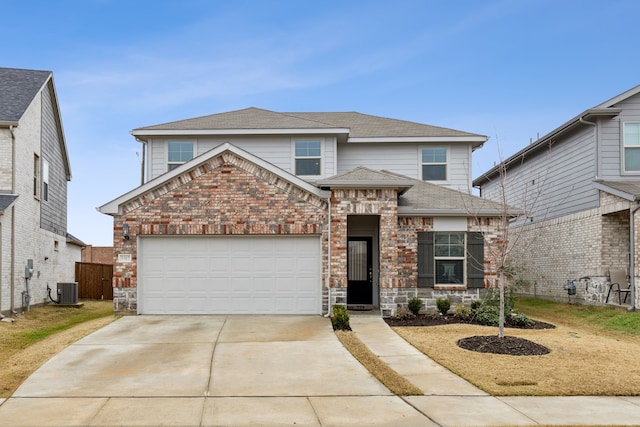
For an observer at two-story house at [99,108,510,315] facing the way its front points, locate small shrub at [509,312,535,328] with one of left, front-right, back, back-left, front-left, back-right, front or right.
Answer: left

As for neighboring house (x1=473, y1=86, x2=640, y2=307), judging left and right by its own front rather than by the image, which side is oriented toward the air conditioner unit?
right

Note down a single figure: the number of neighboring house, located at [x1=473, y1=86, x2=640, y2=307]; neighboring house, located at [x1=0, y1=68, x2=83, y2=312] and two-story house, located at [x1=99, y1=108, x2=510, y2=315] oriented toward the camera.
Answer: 3

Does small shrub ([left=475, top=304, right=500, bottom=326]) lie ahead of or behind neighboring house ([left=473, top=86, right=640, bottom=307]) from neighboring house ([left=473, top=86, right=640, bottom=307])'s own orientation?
ahead

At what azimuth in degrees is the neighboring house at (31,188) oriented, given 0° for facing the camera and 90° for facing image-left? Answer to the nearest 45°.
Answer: approximately 0°

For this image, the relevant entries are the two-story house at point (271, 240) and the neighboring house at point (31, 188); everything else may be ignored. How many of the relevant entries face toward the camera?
2

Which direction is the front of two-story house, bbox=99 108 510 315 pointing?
toward the camera

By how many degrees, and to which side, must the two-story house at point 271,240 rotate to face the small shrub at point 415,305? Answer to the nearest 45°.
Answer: approximately 90° to its left

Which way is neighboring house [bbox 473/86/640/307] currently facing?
toward the camera

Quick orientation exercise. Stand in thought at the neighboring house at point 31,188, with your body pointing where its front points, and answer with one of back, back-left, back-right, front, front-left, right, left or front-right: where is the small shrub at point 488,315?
front-left

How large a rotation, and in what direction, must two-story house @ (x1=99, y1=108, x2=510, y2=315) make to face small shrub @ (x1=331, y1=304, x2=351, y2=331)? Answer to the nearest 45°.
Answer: approximately 45° to its left

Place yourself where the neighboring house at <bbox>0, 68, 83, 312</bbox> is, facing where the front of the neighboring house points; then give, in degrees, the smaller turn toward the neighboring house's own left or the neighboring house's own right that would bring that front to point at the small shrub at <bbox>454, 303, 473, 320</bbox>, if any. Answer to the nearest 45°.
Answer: approximately 45° to the neighboring house's own left

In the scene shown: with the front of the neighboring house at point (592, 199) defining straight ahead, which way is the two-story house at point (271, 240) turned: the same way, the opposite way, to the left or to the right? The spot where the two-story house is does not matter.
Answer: the same way
